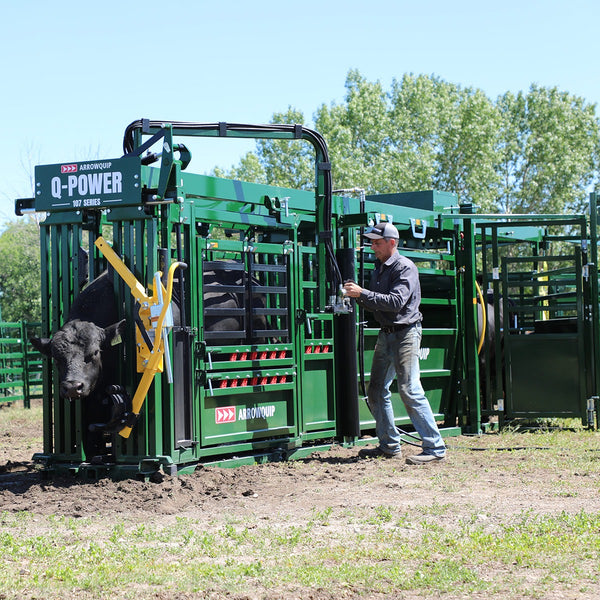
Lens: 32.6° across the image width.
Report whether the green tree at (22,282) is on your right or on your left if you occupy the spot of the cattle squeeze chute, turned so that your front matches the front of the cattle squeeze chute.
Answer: on your right

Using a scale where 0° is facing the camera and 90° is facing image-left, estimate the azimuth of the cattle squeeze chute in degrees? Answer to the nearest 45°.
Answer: approximately 45°

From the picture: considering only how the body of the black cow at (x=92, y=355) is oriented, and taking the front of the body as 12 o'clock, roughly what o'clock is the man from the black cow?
The man is roughly at 7 o'clock from the black cow.

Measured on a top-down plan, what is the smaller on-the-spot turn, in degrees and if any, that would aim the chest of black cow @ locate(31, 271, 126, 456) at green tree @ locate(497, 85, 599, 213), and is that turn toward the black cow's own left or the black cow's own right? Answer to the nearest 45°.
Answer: approximately 180°

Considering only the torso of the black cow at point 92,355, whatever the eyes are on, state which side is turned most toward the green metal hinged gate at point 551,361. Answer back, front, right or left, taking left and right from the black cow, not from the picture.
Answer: back

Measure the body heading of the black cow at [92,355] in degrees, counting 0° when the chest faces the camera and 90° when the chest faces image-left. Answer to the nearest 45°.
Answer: approximately 45°

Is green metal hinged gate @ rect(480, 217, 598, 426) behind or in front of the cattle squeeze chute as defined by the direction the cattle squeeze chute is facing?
behind
